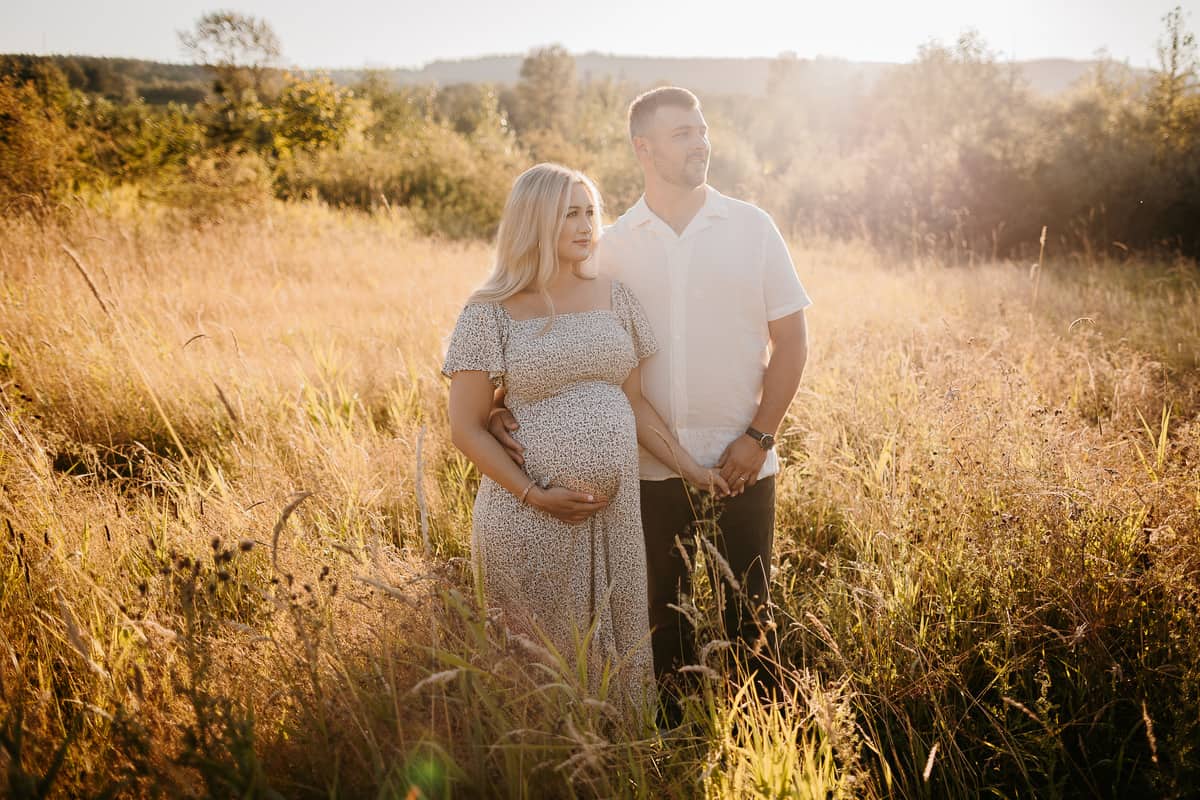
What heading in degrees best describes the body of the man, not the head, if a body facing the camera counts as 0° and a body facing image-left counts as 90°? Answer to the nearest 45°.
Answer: approximately 0°

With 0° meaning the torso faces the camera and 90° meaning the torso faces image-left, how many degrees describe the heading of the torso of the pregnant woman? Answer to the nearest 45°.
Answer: approximately 315°
